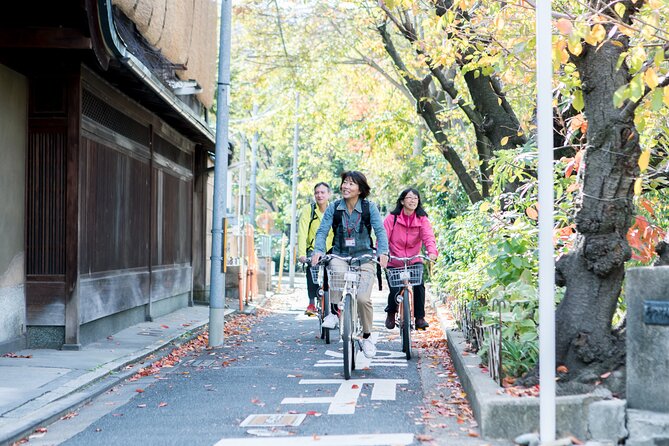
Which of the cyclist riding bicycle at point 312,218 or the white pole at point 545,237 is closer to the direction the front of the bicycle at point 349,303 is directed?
the white pole

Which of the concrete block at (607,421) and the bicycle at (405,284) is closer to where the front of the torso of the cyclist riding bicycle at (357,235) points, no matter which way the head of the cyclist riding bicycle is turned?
the concrete block

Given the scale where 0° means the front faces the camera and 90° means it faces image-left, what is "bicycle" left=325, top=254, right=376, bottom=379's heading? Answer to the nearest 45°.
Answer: approximately 0°

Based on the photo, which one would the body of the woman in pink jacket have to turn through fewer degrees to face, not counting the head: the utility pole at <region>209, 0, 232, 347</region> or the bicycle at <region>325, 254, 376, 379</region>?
the bicycle

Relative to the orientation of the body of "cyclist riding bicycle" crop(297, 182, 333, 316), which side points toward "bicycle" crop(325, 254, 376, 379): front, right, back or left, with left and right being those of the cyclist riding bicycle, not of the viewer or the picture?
front

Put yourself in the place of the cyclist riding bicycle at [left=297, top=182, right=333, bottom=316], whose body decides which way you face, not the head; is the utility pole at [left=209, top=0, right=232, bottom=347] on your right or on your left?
on your right

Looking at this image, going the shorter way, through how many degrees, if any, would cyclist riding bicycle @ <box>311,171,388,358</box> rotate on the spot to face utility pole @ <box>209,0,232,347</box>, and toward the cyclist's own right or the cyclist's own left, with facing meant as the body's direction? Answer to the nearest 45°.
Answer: approximately 135° to the cyclist's own right

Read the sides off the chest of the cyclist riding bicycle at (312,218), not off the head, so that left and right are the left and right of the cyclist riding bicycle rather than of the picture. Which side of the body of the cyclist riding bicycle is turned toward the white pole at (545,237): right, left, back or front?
front
